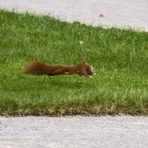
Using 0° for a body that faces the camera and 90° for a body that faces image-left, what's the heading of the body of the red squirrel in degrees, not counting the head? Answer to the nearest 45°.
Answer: approximately 270°
